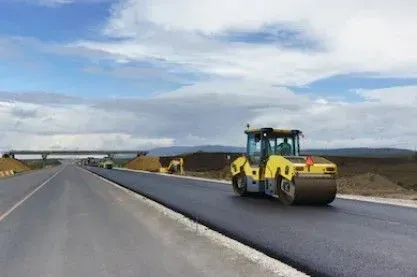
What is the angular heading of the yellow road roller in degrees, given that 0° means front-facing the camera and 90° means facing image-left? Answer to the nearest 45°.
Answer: approximately 135°

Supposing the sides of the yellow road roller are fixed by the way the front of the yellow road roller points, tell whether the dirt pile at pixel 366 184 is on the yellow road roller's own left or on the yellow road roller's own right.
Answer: on the yellow road roller's own right

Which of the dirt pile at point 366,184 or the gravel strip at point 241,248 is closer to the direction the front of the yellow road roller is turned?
the dirt pile
